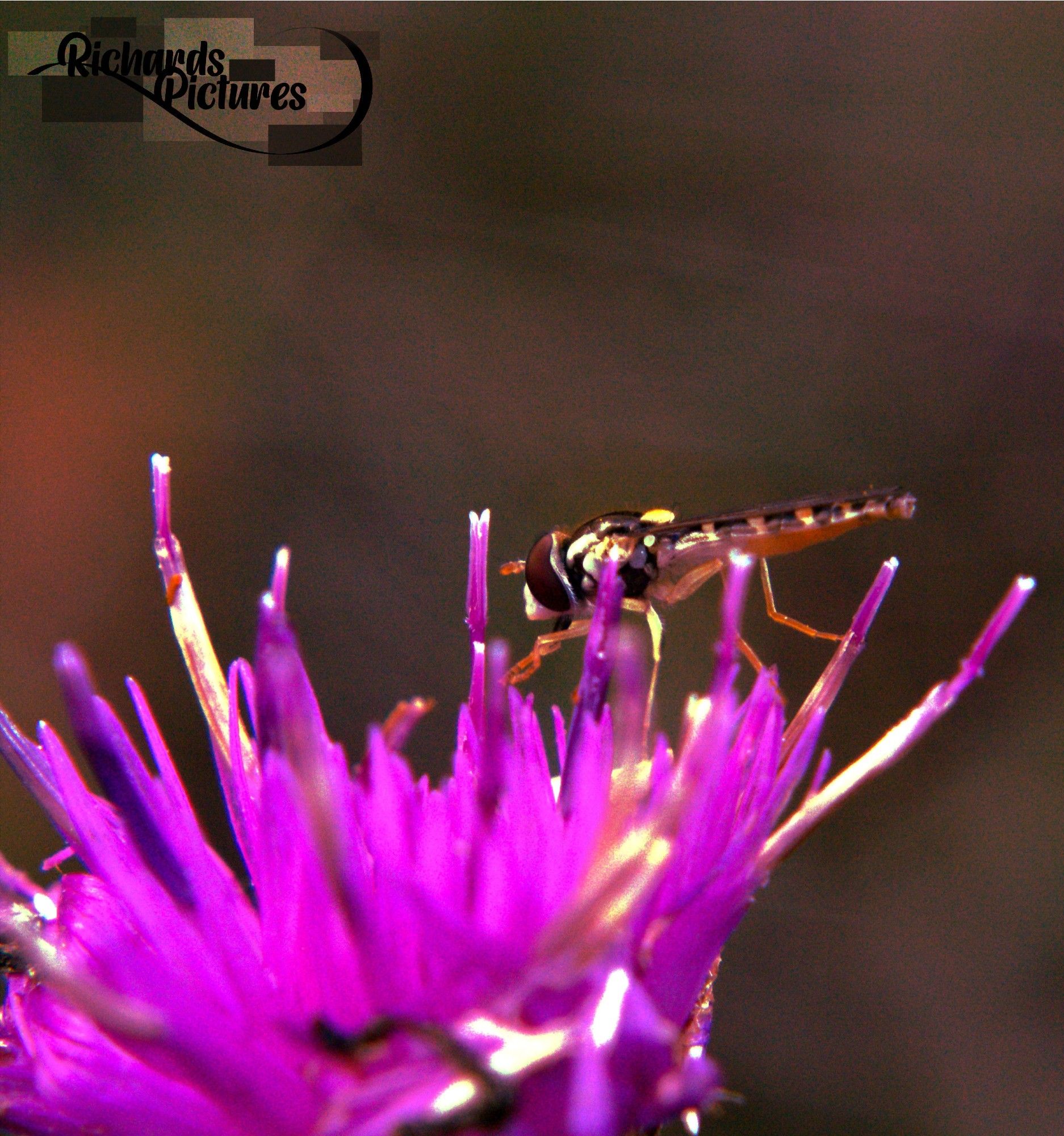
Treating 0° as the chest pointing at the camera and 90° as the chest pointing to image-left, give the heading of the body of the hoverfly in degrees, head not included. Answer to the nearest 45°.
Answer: approximately 90°
